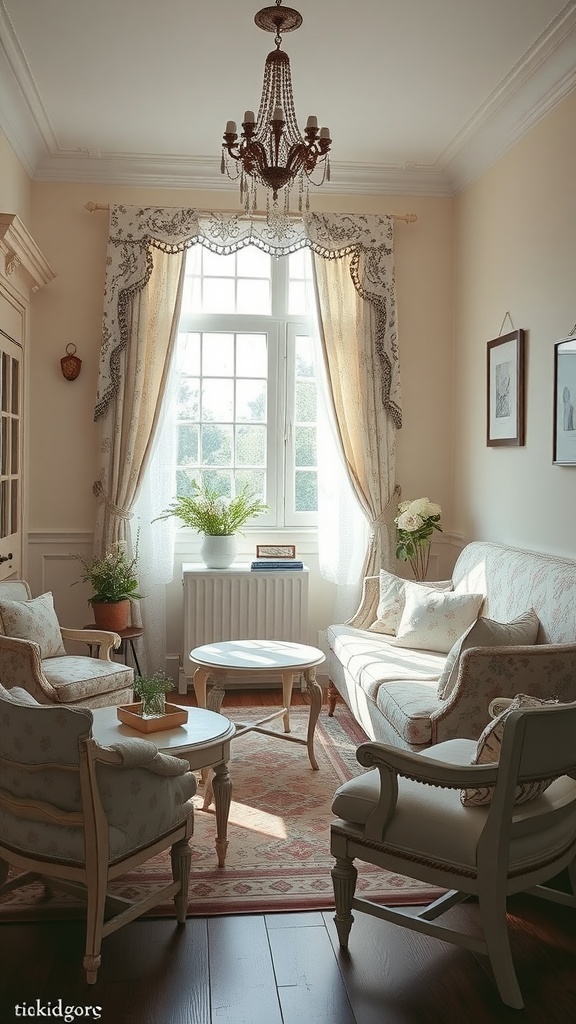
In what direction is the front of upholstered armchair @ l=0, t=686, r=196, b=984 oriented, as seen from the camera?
facing away from the viewer and to the right of the viewer

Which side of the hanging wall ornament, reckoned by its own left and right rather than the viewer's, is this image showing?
front

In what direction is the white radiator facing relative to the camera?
toward the camera

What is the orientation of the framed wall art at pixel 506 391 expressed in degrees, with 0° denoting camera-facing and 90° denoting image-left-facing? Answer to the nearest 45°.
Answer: approximately 45°

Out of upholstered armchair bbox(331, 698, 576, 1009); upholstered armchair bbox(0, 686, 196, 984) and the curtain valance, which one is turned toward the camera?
the curtain valance

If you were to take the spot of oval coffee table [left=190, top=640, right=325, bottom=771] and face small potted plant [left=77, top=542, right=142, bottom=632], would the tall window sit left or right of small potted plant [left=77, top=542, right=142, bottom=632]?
right

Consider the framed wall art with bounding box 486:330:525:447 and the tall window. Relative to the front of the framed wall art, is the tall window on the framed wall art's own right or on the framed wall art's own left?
on the framed wall art's own right

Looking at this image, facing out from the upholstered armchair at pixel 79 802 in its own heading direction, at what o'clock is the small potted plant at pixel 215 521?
The small potted plant is roughly at 11 o'clock from the upholstered armchair.

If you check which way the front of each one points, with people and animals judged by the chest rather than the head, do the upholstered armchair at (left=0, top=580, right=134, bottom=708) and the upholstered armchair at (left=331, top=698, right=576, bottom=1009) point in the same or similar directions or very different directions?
very different directions

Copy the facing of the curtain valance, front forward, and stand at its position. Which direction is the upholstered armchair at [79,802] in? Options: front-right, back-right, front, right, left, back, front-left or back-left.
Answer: front

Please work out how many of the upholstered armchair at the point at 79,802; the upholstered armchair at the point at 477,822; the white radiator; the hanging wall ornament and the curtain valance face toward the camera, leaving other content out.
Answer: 3

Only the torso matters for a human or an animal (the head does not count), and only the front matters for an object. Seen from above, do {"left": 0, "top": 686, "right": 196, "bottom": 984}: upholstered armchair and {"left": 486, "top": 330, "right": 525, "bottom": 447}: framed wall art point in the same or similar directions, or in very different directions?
very different directions

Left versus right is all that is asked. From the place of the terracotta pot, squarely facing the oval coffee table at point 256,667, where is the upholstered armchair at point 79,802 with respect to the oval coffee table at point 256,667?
right

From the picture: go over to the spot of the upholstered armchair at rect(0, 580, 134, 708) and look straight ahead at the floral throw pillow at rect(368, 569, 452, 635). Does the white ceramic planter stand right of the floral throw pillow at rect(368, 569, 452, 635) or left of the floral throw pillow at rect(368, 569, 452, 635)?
left

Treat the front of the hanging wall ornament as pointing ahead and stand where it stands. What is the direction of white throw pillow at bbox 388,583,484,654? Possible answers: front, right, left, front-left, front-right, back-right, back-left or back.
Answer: front-left
